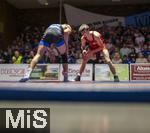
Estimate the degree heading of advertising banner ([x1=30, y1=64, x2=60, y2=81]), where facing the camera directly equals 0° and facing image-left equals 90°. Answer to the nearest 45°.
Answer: approximately 0°

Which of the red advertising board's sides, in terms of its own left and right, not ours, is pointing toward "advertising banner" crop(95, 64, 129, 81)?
right

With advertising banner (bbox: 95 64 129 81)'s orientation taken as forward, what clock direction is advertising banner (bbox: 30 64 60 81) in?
advertising banner (bbox: 30 64 60 81) is roughly at 3 o'clock from advertising banner (bbox: 95 64 129 81).

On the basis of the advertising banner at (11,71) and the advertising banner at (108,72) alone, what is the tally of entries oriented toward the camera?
2

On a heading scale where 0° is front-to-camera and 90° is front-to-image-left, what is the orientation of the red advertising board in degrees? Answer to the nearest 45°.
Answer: approximately 0°

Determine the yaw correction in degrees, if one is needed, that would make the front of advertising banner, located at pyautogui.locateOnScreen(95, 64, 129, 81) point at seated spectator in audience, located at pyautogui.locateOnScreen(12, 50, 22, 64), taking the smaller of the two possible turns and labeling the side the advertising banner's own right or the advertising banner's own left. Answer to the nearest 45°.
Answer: approximately 90° to the advertising banner's own right

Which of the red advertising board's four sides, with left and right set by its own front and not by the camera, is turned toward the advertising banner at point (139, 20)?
back

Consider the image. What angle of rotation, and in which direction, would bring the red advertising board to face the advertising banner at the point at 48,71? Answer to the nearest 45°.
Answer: approximately 90° to its right
